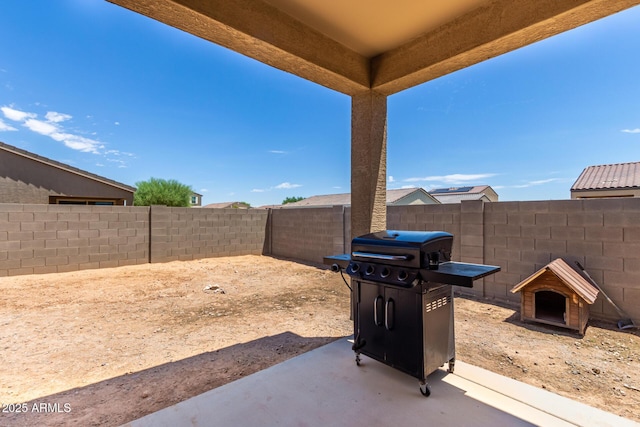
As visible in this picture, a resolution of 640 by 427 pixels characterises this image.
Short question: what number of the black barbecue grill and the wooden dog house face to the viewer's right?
0

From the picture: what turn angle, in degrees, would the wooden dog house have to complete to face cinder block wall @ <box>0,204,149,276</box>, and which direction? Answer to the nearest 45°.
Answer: approximately 45° to its right

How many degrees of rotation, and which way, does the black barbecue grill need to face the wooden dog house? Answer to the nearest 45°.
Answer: approximately 180°

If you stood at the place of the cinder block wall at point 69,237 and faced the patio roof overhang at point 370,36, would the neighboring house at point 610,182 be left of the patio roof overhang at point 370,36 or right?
left

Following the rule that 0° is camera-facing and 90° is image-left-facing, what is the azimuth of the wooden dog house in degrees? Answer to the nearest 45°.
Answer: approximately 45°

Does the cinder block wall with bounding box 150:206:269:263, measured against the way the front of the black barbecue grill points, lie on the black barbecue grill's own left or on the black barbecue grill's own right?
on the black barbecue grill's own right

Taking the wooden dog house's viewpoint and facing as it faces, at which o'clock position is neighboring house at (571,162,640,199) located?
The neighboring house is roughly at 5 o'clock from the wooden dog house.

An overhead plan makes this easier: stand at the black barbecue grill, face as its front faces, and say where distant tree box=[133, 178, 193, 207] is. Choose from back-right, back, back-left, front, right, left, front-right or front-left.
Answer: right

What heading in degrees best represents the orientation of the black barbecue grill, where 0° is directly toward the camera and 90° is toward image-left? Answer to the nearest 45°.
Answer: approximately 45°

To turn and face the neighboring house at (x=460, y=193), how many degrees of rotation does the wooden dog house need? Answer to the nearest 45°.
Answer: approximately 135° to its right

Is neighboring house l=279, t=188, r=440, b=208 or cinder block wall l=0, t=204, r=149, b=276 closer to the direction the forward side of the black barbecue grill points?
the cinder block wall
